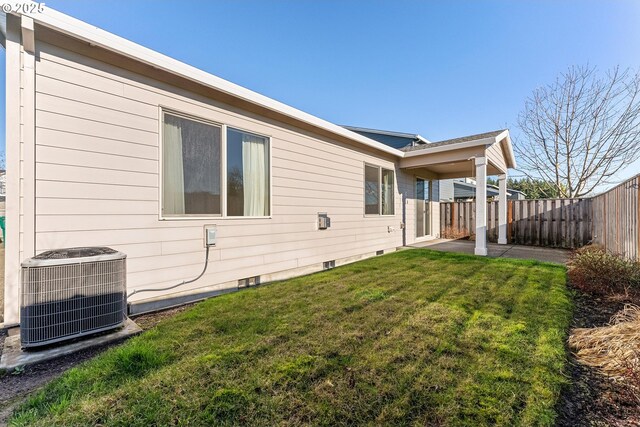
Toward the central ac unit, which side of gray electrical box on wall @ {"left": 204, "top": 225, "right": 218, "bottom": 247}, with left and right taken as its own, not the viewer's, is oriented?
right

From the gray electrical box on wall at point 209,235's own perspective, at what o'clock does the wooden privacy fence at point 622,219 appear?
The wooden privacy fence is roughly at 11 o'clock from the gray electrical box on wall.

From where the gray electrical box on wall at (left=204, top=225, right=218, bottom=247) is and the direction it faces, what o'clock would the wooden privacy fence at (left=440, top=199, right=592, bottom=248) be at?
The wooden privacy fence is roughly at 10 o'clock from the gray electrical box on wall.

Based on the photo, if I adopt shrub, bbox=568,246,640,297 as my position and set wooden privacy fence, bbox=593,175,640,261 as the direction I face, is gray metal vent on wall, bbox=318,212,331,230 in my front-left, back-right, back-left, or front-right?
back-left

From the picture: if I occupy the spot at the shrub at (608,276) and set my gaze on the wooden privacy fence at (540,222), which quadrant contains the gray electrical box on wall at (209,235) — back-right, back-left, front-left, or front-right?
back-left

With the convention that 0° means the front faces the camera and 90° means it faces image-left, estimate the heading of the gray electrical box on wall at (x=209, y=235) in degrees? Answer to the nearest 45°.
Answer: approximately 315°

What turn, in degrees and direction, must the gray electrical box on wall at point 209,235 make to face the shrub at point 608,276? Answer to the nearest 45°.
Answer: approximately 45° to its left
